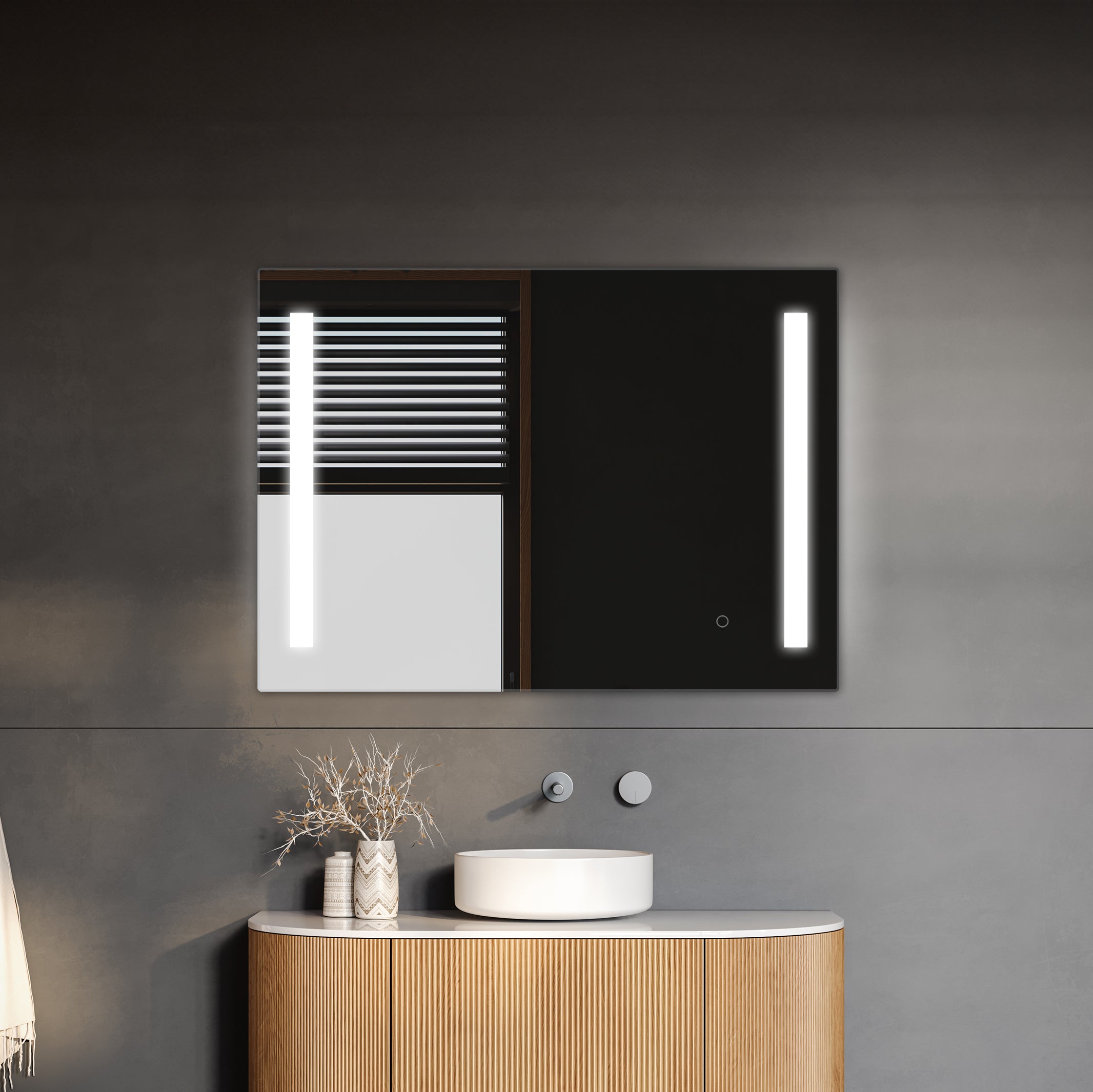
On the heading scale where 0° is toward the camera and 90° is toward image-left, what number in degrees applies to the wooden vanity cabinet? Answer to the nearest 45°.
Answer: approximately 0°

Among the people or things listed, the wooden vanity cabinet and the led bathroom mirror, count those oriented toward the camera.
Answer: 2
